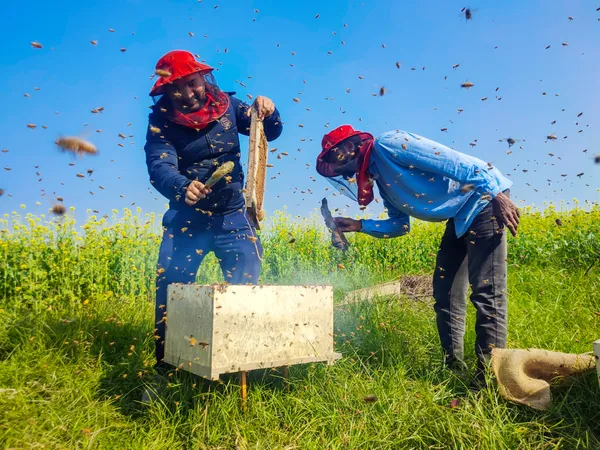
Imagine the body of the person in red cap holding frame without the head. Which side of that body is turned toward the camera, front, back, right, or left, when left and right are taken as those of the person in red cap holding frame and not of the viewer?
front

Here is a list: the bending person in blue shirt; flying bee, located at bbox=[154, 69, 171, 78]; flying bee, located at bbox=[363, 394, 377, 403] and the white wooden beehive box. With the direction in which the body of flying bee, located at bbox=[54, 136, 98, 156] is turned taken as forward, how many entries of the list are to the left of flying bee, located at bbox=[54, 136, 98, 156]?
0

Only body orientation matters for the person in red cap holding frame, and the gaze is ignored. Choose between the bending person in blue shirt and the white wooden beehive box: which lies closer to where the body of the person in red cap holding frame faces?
the white wooden beehive box

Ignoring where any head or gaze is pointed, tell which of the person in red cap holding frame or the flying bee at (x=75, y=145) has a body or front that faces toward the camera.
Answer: the person in red cap holding frame

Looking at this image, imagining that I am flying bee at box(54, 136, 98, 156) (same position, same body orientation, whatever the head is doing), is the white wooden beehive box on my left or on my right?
on my right

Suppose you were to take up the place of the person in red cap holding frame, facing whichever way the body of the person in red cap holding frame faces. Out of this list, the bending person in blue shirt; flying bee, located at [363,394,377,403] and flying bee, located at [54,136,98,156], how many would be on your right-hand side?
1
